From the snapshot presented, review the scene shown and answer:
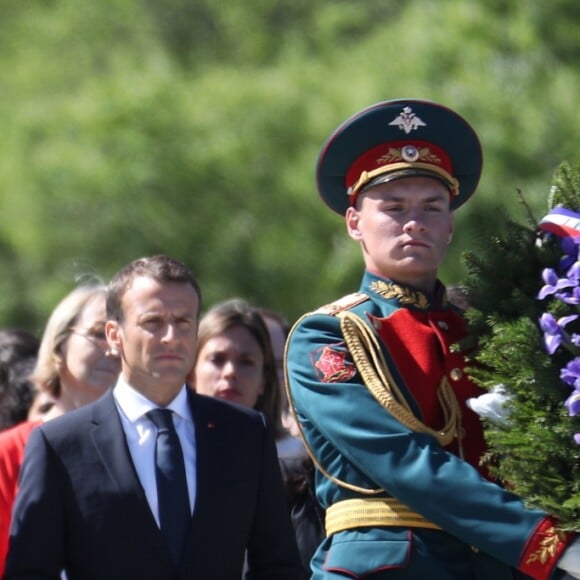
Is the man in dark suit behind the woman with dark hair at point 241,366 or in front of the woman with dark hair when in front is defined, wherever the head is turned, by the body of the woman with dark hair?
in front

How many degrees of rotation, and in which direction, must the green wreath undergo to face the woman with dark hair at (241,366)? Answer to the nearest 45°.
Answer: approximately 180°

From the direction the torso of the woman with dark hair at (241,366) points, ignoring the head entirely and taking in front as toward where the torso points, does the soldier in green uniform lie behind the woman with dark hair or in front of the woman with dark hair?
in front

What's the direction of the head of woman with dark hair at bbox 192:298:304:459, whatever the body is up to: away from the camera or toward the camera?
toward the camera

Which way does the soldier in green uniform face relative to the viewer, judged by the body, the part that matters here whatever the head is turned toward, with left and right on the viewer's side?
facing the viewer and to the right of the viewer

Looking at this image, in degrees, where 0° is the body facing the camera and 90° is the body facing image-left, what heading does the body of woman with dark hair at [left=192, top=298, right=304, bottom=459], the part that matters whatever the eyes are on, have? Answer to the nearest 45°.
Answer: approximately 0°

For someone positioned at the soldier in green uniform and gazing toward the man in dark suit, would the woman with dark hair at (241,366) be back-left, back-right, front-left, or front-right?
front-right

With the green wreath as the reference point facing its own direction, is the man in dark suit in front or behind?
behind
